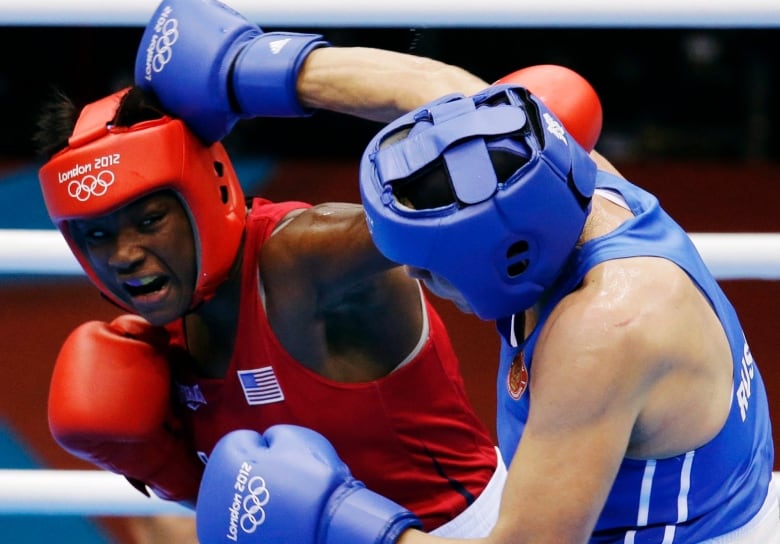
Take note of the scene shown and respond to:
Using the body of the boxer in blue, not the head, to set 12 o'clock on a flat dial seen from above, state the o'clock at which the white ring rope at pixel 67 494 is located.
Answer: The white ring rope is roughly at 1 o'clock from the boxer in blue.

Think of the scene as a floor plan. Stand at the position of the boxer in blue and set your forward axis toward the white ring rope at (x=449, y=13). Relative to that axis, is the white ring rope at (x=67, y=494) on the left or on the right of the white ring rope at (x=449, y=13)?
left

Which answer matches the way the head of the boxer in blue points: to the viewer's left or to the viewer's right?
to the viewer's left

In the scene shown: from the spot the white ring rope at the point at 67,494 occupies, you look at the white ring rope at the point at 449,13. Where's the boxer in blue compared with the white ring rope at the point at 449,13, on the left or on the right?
right

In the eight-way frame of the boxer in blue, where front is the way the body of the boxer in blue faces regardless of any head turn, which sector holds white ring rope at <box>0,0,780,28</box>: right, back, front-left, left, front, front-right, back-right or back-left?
right

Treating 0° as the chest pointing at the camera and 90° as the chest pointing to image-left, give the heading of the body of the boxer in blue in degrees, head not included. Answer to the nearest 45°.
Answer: approximately 90°
